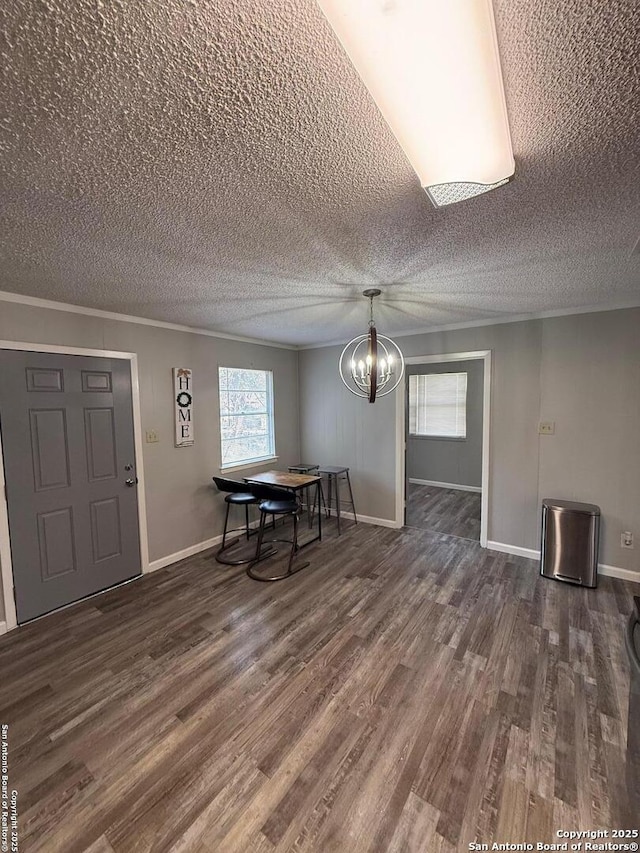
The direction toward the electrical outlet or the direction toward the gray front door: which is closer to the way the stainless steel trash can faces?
the gray front door

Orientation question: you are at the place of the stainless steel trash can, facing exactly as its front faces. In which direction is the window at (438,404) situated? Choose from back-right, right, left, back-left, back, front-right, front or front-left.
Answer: back-right

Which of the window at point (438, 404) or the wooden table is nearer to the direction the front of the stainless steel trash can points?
the wooden table

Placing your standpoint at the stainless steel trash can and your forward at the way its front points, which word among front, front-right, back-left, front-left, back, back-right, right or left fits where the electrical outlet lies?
back-left

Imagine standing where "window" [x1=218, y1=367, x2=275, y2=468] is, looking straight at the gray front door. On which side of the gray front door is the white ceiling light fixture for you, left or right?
left

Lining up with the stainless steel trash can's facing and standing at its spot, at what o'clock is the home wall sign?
The home wall sign is roughly at 2 o'clock from the stainless steel trash can.

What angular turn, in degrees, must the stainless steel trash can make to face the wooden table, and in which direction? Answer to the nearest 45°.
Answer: approximately 90° to its right

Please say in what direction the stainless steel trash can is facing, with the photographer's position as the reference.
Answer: facing the viewer

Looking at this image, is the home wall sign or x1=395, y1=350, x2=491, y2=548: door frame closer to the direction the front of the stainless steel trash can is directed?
the home wall sign

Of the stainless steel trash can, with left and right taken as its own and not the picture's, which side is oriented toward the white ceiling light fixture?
front

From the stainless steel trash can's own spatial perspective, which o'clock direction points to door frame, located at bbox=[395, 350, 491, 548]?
The door frame is roughly at 4 o'clock from the stainless steel trash can.
